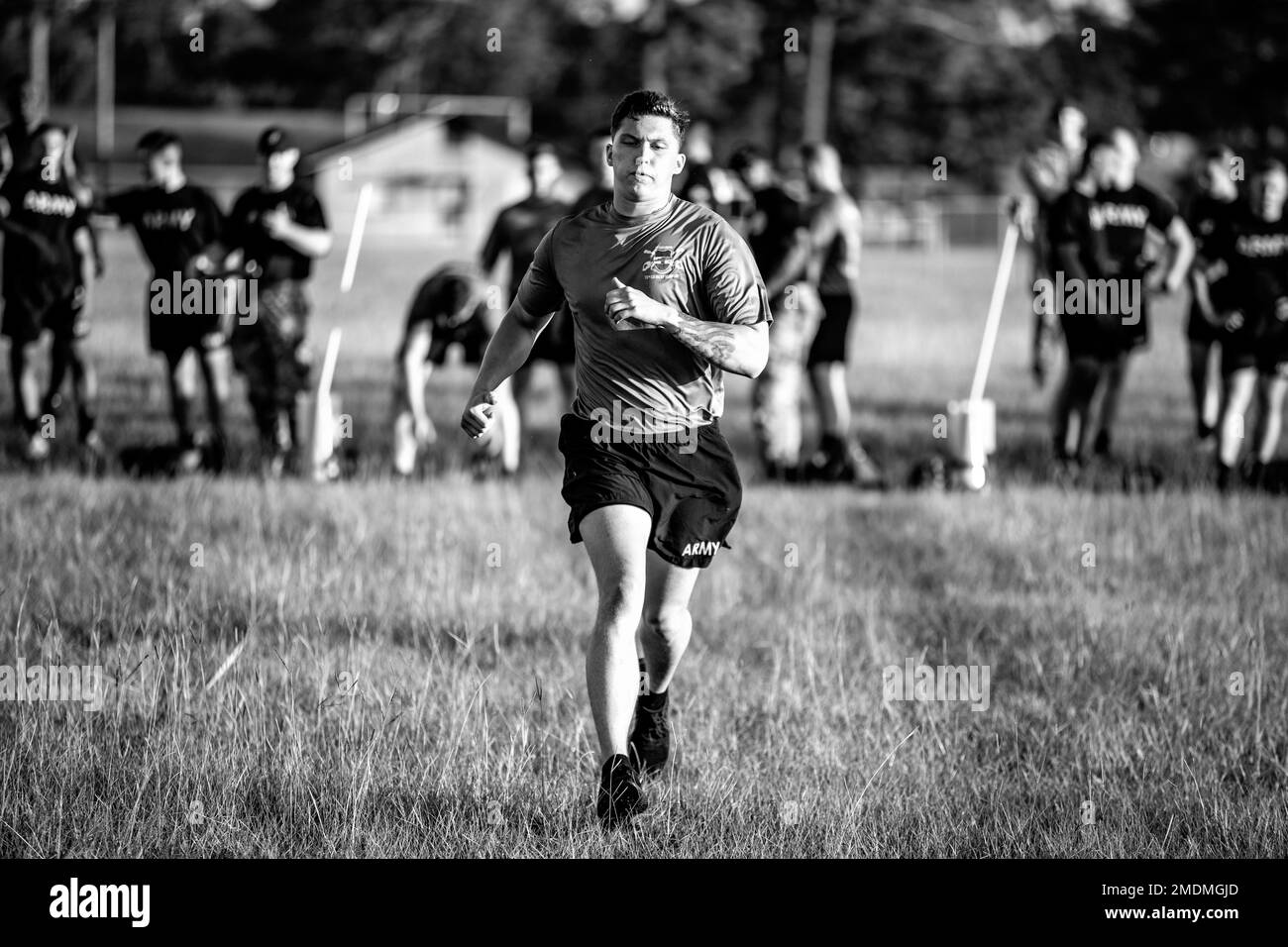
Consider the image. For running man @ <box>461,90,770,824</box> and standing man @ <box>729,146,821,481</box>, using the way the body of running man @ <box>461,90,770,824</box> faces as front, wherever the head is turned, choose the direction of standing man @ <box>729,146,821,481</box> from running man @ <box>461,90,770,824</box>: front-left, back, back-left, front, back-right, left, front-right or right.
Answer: back

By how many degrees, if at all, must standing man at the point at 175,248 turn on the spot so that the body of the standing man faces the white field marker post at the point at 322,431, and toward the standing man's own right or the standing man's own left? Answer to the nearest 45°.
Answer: approximately 45° to the standing man's own left

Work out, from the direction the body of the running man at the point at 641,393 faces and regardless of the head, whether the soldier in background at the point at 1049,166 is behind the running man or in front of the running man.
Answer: behind

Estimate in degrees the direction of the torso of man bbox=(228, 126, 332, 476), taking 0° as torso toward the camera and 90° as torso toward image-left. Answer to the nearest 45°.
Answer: approximately 0°

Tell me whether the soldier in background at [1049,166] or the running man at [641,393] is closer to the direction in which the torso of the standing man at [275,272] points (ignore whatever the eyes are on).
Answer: the running man
